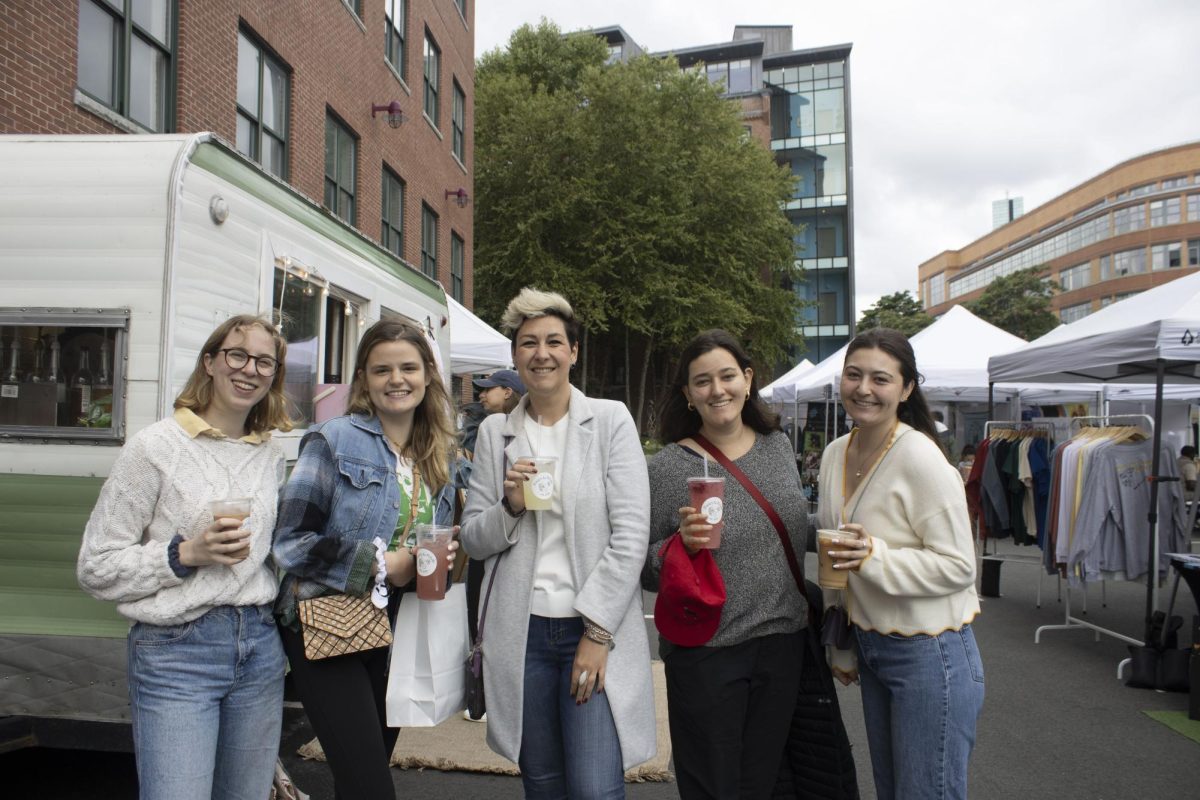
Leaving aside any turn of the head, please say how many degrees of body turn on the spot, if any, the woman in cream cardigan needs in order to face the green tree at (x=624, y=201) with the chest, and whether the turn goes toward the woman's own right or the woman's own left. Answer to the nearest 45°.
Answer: approximately 135° to the woman's own right

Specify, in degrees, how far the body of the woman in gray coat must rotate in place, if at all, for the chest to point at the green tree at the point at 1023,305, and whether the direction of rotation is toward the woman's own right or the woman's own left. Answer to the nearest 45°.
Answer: approximately 135° to the woman's own left

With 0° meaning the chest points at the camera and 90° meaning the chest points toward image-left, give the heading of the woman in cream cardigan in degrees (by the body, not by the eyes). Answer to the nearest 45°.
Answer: approximately 45°

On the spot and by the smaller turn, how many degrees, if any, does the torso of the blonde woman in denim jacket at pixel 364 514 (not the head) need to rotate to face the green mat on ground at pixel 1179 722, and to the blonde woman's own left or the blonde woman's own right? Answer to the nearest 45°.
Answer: approximately 45° to the blonde woman's own left

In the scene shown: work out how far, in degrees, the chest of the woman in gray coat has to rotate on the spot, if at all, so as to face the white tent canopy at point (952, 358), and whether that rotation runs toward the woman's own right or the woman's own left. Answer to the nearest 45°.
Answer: approximately 135° to the woman's own left

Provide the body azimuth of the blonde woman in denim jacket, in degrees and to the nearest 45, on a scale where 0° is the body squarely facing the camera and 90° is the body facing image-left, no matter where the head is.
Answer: approximately 315°

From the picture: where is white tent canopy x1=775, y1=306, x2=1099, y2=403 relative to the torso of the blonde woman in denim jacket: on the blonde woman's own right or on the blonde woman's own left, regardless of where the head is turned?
on the blonde woman's own left
